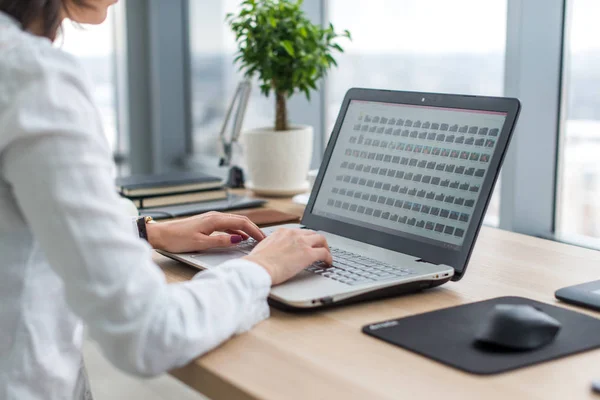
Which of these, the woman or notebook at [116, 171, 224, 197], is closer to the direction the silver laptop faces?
the woman

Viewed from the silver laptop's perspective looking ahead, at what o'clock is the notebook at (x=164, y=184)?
The notebook is roughly at 3 o'clock from the silver laptop.

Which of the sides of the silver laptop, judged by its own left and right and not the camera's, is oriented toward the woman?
front

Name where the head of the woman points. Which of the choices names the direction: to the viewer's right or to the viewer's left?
to the viewer's right

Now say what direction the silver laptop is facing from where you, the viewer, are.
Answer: facing the viewer and to the left of the viewer
